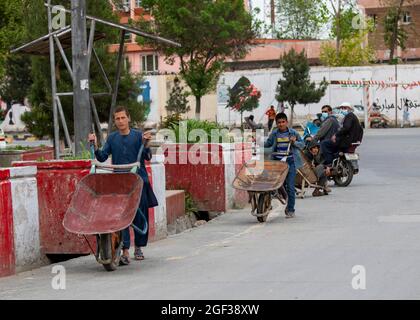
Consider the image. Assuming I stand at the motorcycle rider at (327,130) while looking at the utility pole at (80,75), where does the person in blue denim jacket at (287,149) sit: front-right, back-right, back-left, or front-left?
front-left

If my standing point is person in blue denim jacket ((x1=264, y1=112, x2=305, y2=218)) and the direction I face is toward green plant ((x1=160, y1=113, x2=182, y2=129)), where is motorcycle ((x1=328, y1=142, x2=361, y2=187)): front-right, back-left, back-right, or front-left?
front-right

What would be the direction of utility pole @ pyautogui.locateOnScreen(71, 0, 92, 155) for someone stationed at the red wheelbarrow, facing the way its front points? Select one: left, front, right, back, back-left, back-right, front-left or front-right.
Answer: back

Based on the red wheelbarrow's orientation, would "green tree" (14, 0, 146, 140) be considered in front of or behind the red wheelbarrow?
behind

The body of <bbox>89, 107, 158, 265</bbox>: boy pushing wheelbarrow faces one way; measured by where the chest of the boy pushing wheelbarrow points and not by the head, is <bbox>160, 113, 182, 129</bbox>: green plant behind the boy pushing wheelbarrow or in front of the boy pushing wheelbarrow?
behind

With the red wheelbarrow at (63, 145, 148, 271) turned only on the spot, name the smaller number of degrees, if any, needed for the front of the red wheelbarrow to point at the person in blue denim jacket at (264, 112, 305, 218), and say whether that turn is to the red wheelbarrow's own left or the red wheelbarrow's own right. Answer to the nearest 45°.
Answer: approximately 135° to the red wheelbarrow's own left

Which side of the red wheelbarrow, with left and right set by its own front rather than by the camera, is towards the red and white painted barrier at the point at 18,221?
right

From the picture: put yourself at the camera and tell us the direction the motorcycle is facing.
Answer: facing away from the viewer and to the left of the viewer

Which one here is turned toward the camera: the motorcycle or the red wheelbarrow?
the red wheelbarrow

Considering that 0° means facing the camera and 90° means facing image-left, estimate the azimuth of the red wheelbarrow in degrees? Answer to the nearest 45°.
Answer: approximately 0°
